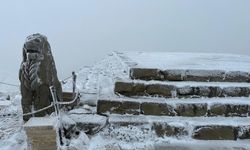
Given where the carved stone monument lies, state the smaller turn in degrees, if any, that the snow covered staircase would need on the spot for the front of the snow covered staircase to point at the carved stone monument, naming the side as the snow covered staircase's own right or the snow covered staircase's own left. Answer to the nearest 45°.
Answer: approximately 90° to the snow covered staircase's own right

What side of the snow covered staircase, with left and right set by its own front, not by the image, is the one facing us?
front

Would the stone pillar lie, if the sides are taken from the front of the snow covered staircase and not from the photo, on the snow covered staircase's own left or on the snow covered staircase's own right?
on the snow covered staircase's own right
